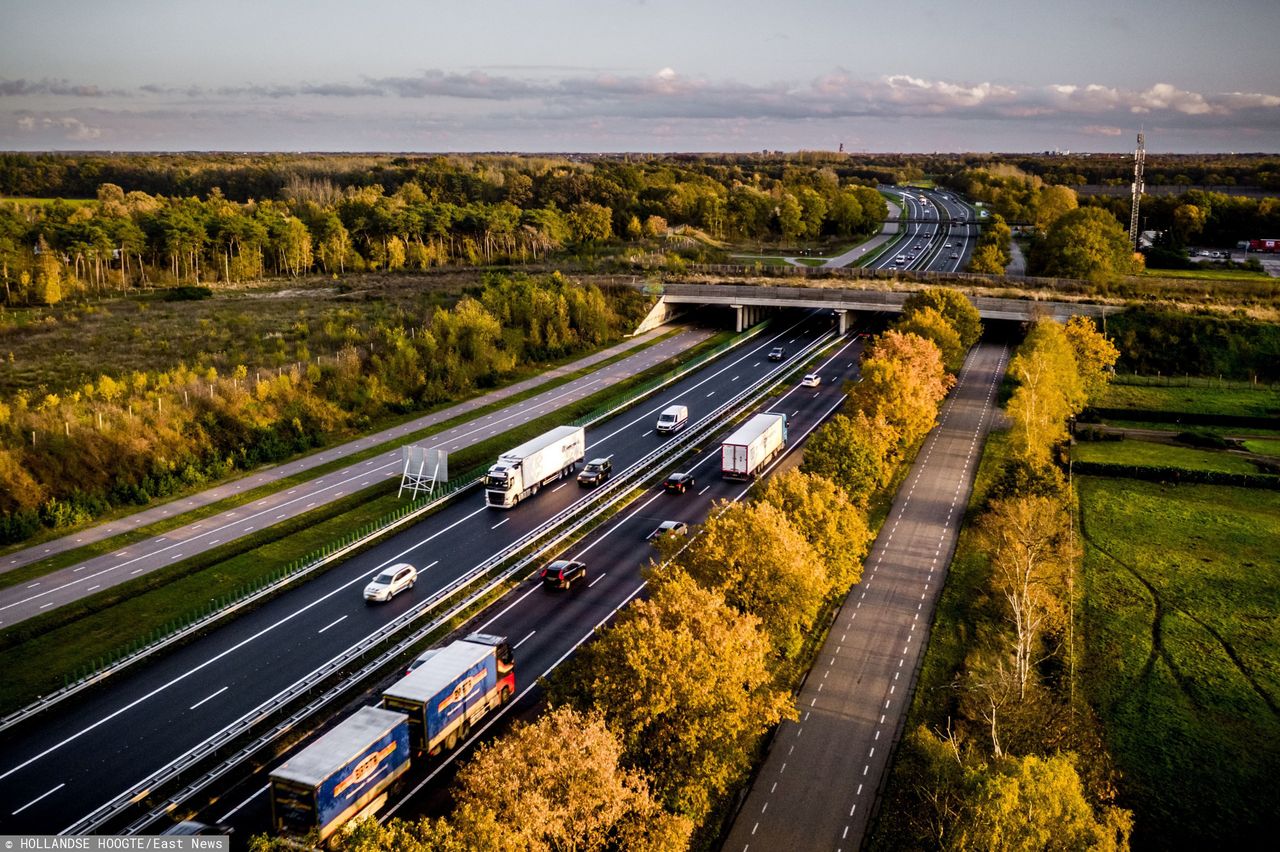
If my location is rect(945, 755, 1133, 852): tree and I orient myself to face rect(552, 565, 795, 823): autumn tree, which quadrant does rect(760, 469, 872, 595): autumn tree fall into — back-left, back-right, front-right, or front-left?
front-right

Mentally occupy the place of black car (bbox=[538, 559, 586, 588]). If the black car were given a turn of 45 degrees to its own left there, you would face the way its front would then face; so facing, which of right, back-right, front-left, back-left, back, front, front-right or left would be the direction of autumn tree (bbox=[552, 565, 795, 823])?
back

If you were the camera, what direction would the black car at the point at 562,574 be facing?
facing away from the viewer and to the right of the viewer

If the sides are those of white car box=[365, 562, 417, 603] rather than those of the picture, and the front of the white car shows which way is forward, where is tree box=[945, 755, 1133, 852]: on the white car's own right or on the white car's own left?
on the white car's own left

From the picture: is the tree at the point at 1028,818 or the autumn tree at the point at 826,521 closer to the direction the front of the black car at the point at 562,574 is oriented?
the autumn tree

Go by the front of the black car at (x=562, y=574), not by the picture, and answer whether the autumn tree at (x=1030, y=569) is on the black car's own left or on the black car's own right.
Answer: on the black car's own right

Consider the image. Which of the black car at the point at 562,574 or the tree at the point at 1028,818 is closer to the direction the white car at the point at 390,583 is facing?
the tree

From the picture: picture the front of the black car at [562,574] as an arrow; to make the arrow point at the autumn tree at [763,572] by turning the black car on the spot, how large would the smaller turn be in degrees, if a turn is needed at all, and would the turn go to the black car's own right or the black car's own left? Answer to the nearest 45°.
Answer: approximately 90° to the black car's own right

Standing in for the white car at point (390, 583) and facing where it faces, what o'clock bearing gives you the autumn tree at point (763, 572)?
The autumn tree is roughly at 9 o'clock from the white car.

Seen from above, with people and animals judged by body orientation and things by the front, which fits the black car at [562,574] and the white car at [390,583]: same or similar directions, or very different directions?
very different directions

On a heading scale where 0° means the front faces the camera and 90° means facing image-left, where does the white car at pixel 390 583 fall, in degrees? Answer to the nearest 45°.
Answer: approximately 45°

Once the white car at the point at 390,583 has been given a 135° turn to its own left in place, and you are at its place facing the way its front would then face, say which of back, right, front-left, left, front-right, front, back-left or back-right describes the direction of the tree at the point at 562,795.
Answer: right

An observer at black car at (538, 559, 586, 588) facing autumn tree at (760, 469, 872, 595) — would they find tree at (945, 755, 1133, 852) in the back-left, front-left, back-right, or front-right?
front-right

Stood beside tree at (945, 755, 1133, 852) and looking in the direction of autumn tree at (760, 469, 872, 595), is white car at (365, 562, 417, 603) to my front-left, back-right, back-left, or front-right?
front-left
